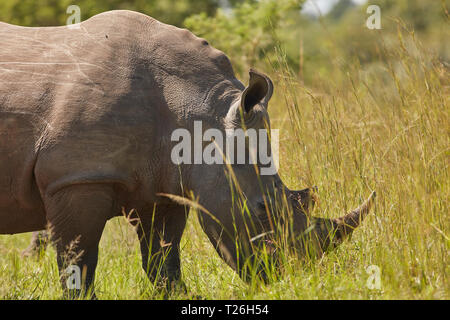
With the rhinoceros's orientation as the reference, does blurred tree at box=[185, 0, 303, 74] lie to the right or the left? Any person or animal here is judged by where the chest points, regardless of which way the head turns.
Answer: on its left

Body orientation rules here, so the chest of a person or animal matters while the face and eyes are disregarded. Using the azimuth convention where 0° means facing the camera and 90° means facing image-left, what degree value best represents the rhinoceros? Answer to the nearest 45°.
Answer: approximately 270°
